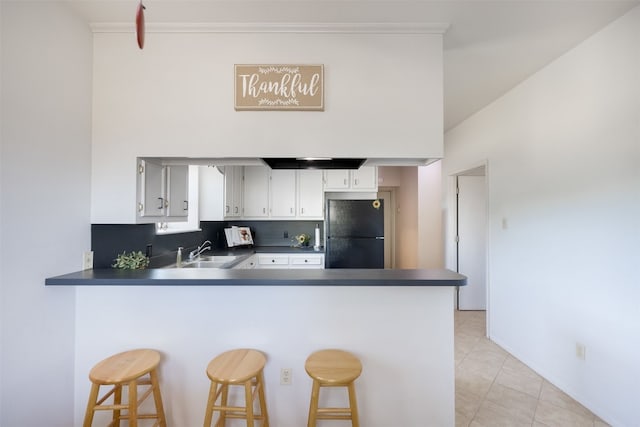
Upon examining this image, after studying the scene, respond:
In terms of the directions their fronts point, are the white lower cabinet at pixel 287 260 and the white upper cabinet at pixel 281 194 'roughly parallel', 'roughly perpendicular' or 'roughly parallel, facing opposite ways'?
roughly parallel

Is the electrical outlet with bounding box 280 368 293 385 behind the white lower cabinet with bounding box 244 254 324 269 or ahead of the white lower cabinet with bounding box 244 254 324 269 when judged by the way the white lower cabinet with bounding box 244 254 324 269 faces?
ahead

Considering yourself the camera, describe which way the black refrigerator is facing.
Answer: facing the viewer

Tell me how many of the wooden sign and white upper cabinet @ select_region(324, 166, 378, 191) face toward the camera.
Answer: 2

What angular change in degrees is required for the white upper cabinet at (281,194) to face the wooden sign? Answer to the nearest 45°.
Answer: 0° — it already faces it

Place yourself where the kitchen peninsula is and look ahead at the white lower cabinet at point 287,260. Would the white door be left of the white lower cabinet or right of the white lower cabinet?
right

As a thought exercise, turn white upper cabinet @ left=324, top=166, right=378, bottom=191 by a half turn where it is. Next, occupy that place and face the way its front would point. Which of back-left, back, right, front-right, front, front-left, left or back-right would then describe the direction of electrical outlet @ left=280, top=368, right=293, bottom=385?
back

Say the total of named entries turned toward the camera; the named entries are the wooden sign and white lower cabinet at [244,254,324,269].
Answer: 2

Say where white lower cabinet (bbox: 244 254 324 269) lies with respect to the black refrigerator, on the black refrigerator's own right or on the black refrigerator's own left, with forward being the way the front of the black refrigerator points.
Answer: on the black refrigerator's own right

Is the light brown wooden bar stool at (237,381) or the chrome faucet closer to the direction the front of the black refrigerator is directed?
the light brown wooden bar stool

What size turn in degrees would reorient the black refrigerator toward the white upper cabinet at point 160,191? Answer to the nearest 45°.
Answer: approximately 45° to its right

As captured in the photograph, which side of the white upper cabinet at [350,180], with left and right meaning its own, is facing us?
front

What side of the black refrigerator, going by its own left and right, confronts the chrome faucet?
right
